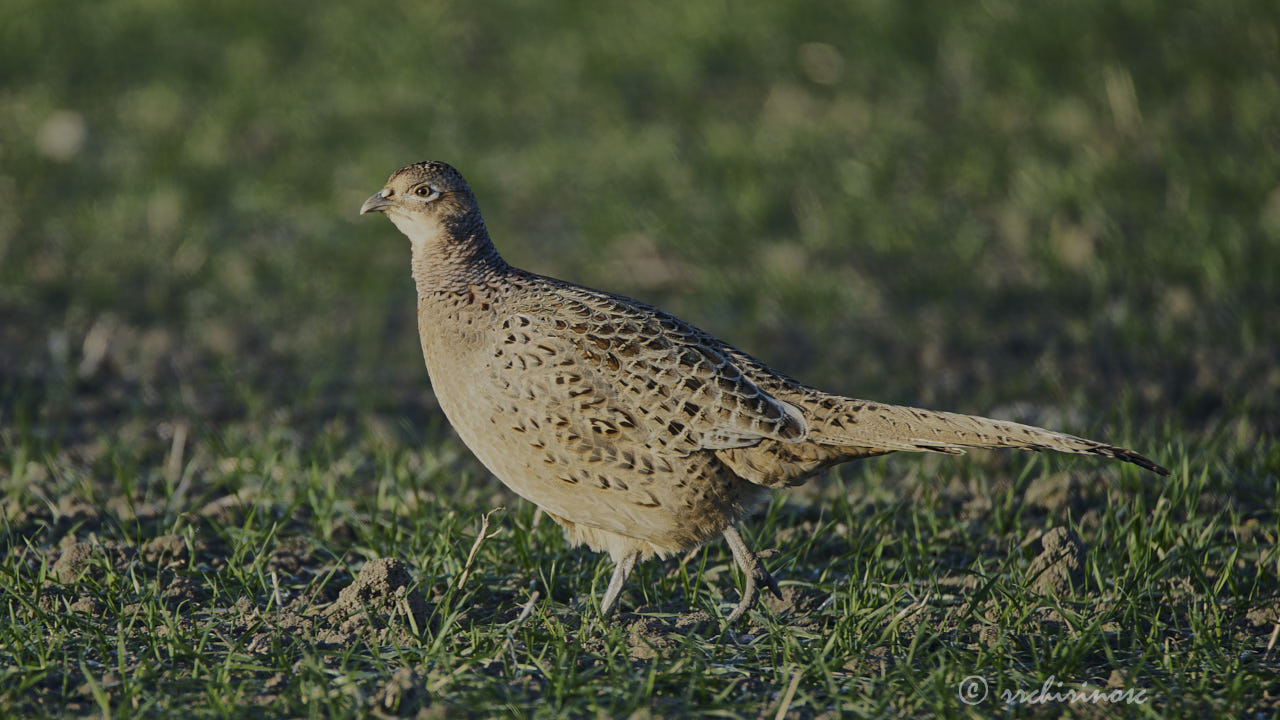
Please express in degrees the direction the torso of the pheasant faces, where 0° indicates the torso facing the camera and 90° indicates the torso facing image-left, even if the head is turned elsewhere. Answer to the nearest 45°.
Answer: approximately 90°
